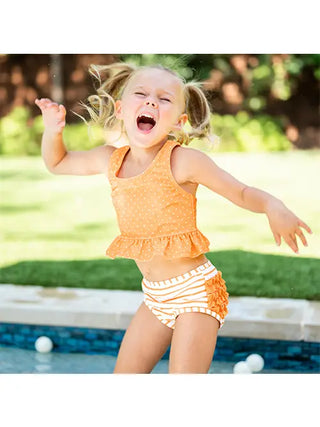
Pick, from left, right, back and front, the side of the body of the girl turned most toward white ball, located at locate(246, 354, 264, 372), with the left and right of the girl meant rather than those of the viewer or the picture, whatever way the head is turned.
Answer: back

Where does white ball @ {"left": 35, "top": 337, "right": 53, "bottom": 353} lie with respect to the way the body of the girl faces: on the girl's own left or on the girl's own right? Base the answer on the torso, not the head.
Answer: on the girl's own right

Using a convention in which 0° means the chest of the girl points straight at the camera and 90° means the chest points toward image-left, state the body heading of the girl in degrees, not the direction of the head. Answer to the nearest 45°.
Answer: approximately 45°

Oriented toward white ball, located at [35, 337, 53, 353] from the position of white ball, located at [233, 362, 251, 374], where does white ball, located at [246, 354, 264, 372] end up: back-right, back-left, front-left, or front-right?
back-right
